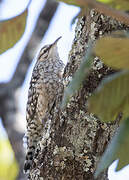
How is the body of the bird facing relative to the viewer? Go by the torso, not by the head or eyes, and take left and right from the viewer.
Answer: facing to the right of the viewer

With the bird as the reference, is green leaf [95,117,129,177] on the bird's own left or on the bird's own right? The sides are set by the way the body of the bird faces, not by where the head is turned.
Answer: on the bird's own right

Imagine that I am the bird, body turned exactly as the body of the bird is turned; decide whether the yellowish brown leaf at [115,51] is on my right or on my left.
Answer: on my right
